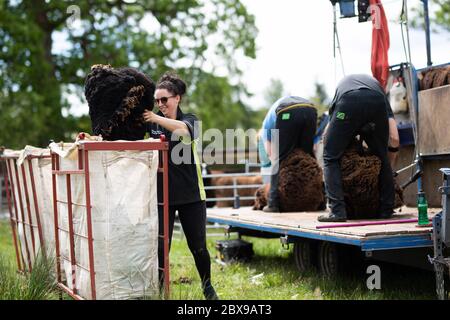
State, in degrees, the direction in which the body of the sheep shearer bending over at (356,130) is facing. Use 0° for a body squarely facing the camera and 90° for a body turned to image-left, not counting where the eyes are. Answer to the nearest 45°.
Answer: approximately 180°

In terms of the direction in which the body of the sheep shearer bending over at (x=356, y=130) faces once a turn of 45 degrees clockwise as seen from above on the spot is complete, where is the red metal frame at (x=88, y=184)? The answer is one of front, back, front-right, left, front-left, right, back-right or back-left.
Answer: back

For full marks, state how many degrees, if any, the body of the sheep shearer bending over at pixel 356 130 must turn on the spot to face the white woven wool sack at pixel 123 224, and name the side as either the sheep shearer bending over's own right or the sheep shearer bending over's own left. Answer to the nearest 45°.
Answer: approximately 135° to the sheep shearer bending over's own left

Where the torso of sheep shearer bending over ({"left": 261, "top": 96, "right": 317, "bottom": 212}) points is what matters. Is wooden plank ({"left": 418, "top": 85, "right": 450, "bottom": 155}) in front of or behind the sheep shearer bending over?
behind

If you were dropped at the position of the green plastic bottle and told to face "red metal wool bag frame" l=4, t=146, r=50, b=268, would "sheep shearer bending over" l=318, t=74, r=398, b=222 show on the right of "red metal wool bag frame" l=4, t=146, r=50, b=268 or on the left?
right

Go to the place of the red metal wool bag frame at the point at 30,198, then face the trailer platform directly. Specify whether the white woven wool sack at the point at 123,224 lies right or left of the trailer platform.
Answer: right

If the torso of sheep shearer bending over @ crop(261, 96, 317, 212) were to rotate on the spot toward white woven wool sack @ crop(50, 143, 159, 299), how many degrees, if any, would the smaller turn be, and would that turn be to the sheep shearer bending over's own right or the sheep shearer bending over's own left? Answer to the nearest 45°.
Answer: approximately 135° to the sheep shearer bending over's own left

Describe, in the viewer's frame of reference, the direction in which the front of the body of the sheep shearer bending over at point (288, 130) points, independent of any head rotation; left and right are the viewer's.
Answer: facing away from the viewer and to the left of the viewer

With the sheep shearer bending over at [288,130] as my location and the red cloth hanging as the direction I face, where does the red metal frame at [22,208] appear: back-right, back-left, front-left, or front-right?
back-right
